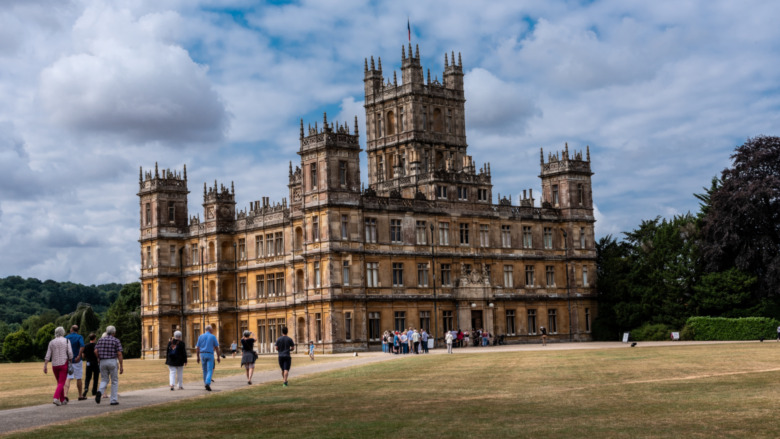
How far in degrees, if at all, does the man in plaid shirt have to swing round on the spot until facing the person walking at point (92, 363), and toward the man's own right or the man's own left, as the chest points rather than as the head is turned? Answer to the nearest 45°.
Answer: approximately 45° to the man's own left

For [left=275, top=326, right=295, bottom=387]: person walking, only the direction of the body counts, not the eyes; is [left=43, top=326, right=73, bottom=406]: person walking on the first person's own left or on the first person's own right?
on the first person's own left

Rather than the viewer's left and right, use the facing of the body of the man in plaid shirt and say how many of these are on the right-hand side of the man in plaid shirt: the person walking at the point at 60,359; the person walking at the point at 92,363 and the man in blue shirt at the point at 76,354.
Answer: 0

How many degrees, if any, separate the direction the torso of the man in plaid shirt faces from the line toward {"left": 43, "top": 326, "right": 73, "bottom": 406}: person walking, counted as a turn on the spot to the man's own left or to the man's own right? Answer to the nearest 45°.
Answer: approximately 135° to the man's own left

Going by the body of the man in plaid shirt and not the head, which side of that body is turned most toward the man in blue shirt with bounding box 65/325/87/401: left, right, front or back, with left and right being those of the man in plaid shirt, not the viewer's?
left

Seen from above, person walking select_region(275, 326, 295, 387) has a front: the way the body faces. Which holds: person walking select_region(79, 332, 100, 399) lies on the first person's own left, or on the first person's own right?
on the first person's own left

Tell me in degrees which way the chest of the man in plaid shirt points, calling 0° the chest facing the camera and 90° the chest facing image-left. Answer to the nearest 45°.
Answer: approximately 225°

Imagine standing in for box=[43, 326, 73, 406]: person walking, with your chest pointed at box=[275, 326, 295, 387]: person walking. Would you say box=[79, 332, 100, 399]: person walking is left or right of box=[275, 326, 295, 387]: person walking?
left

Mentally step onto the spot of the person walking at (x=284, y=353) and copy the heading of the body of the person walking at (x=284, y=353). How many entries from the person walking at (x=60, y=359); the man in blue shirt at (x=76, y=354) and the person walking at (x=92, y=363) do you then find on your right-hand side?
0

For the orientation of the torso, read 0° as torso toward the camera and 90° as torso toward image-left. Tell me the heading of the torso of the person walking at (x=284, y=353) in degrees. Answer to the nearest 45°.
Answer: approximately 180°

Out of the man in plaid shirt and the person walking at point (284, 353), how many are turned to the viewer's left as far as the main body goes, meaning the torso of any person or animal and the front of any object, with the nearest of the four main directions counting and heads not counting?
0
